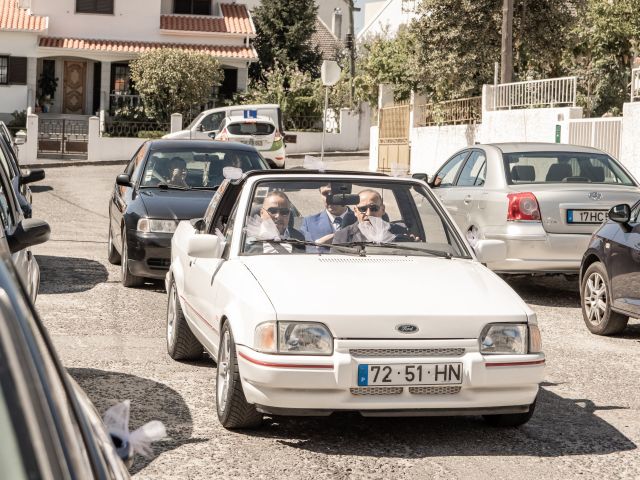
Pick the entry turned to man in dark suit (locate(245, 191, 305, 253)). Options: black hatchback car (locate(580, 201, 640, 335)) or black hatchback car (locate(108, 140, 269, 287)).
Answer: black hatchback car (locate(108, 140, 269, 287))

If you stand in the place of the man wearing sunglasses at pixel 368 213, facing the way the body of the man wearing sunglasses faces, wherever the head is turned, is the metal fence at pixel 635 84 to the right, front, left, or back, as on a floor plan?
back

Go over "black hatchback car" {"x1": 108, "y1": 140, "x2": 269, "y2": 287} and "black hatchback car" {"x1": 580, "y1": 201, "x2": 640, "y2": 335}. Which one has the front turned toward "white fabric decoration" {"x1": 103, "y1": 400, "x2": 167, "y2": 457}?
"black hatchback car" {"x1": 108, "y1": 140, "x2": 269, "y2": 287}

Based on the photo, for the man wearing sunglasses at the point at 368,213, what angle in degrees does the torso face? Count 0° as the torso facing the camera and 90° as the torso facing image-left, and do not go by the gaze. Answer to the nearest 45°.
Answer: approximately 0°

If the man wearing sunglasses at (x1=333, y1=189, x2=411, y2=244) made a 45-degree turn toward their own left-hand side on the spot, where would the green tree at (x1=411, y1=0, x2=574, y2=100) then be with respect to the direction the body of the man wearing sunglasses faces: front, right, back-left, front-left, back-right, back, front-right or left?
back-left

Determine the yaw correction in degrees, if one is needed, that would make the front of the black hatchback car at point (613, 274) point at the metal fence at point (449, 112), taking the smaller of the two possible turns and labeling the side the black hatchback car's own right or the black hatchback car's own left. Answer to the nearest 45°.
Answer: approximately 45° to the black hatchback car's own right

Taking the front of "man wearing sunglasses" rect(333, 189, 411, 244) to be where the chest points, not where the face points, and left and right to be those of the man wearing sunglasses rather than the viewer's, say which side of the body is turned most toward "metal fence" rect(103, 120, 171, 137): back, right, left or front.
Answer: back

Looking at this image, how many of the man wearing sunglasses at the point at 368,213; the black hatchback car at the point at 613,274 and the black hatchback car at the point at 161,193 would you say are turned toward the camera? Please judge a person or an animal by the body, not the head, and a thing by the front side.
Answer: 2

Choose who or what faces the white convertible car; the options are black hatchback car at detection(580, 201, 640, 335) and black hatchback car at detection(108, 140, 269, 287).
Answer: black hatchback car at detection(108, 140, 269, 287)
